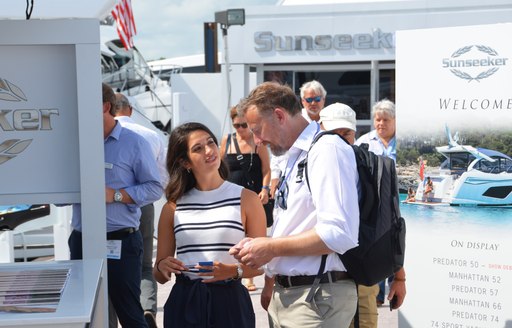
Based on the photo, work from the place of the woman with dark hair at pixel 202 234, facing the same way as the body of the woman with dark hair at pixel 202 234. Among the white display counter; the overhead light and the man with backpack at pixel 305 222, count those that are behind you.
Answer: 1

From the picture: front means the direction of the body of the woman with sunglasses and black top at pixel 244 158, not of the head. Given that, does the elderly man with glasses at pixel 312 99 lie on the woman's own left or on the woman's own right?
on the woman's own left

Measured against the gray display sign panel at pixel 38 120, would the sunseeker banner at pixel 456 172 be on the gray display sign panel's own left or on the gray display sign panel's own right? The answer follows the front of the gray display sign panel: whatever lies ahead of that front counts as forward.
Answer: on the gray display sign panel's own left

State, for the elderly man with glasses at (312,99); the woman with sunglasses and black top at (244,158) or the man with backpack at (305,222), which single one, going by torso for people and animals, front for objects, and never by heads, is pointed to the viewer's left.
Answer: the man with backpack

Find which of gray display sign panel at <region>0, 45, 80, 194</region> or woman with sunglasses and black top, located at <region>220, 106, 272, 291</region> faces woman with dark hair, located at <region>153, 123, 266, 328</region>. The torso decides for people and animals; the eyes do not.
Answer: woman with sunglasses and black top, located at <region>220, 106, 272, 291</region>

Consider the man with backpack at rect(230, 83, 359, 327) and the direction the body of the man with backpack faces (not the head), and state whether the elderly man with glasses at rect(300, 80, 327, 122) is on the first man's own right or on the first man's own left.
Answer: on the first man's own right

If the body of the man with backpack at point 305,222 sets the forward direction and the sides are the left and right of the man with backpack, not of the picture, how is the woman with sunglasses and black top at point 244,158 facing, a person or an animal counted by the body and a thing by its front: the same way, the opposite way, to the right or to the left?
to the left

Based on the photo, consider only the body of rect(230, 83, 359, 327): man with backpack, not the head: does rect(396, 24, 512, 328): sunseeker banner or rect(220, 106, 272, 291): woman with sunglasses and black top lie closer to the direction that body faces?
the woman with sunglasses and black top

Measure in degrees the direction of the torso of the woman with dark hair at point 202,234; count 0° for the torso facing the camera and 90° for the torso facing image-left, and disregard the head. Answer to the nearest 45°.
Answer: approximately 0°

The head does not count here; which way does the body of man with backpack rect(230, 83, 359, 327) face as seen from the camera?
to the viewer's left

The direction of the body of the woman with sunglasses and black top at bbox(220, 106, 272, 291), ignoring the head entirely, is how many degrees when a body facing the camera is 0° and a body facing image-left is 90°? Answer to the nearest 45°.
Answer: approximately 0°
